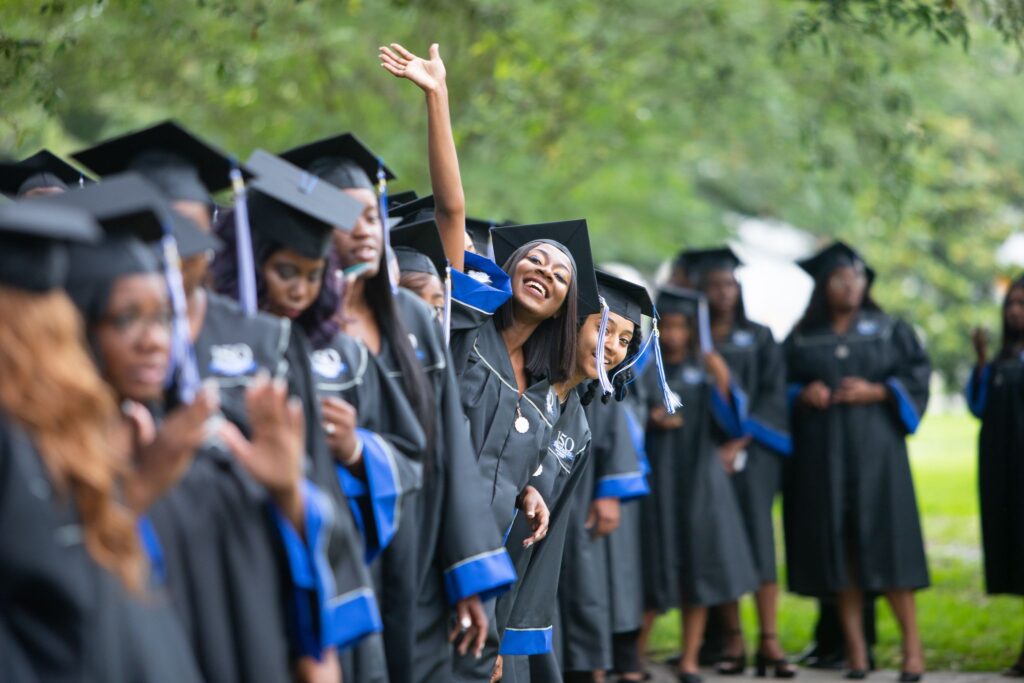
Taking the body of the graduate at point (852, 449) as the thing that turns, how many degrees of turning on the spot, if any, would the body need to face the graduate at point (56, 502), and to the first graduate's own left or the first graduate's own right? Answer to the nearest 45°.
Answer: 0° — they already face them

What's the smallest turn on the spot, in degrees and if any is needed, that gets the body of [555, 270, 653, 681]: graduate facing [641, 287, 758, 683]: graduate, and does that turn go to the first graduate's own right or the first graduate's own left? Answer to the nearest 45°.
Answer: approximately 180°

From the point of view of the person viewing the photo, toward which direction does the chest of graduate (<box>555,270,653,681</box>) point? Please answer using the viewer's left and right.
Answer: facing the viewer and to the left of the viewer

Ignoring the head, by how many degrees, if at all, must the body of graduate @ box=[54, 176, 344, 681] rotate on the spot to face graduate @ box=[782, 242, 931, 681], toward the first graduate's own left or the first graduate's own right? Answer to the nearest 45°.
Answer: approximately 90° to the first graduate's own left

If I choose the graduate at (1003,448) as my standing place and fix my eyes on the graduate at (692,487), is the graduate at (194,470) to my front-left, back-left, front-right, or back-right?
front-left

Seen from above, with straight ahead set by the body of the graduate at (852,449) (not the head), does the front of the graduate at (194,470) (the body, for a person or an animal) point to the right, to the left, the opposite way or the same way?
to the left

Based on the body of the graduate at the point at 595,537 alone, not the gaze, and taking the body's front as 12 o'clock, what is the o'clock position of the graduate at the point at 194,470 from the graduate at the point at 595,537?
the graduate at the point at 194,470 is roughly at 11 o'clock from the graduate at the point at 595,537.

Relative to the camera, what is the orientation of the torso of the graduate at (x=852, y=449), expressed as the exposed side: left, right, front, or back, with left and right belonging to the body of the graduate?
front

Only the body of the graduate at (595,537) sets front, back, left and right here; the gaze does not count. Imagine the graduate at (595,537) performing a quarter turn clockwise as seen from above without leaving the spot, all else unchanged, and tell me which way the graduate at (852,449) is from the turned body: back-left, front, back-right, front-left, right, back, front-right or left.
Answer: right

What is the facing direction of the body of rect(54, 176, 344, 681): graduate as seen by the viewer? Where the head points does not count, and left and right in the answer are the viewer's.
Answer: facing the viewer and to the right of the viewer

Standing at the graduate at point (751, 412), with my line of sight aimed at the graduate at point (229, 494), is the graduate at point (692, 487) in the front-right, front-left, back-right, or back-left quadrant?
front-right

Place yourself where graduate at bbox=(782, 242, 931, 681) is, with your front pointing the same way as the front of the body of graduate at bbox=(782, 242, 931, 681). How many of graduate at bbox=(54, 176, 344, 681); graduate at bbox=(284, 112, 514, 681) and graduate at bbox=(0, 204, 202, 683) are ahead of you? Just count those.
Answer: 3

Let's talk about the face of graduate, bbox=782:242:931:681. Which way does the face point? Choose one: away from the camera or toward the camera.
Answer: toward the camera
